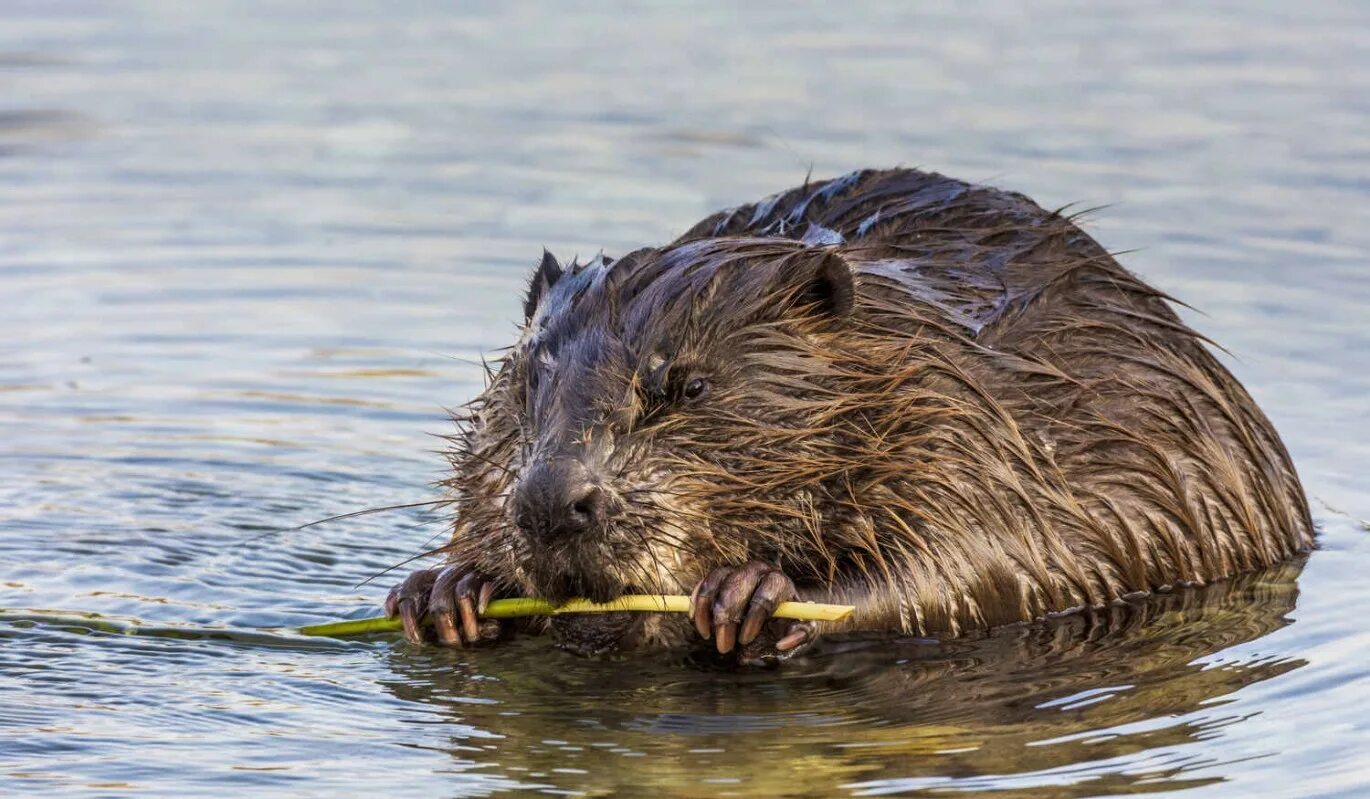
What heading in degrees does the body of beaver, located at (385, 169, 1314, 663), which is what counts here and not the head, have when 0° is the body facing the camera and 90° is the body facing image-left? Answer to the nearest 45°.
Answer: approximately 45°
